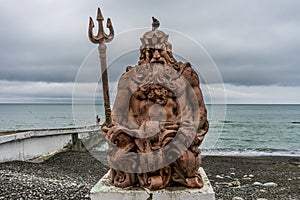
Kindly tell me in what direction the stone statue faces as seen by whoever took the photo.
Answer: facing the viewer
